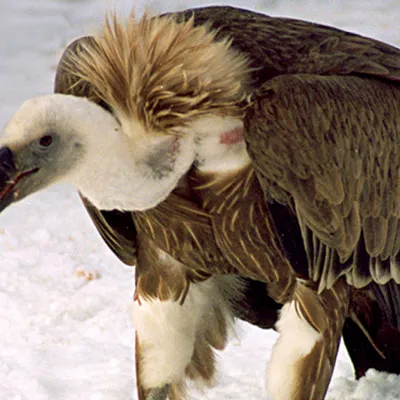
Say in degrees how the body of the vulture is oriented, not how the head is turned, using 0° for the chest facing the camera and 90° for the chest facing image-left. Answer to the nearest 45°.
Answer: approximately 45°
